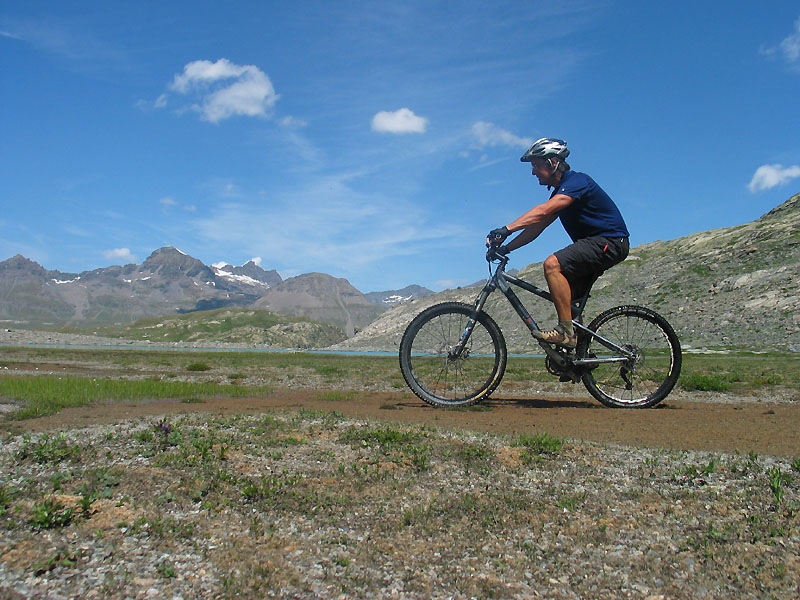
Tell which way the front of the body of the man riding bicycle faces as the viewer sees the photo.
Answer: to the viewer's left

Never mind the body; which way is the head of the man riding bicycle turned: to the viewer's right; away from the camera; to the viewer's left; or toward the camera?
to the viewer's left

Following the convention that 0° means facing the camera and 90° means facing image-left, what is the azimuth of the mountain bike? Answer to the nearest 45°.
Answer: approximately 90°
